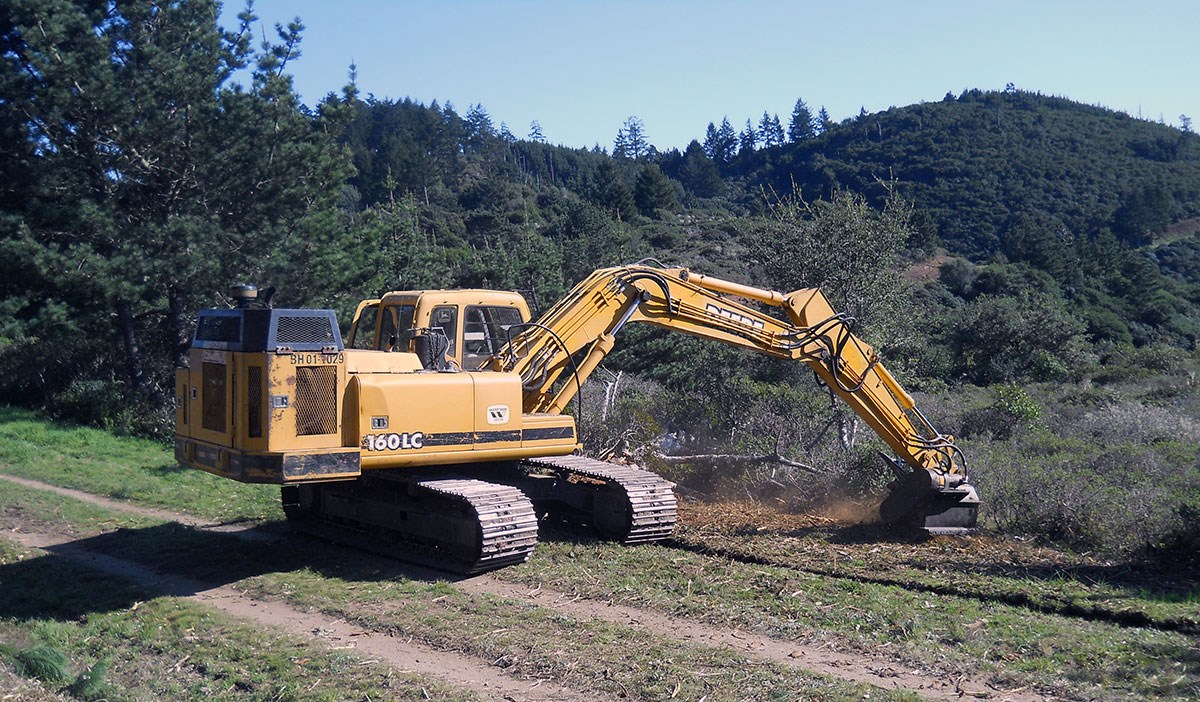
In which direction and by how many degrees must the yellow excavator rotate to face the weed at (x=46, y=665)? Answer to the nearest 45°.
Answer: approximately 180°

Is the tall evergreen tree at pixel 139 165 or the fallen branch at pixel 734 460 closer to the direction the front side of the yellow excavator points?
the fallen branch

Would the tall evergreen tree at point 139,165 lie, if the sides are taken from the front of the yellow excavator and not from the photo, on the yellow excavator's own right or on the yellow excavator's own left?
on the yellow excavator's own left

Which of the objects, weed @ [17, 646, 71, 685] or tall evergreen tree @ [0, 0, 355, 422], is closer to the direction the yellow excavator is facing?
the tall evergreen tree

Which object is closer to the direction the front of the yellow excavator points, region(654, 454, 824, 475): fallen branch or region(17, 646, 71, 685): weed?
the fallen branch

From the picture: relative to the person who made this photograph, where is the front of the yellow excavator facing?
facing away from the viewer and to the right of the viewer

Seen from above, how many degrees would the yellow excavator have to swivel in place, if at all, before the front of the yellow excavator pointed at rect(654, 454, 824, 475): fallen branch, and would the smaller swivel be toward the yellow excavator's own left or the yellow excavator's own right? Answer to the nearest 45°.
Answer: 0° — it already faces it
